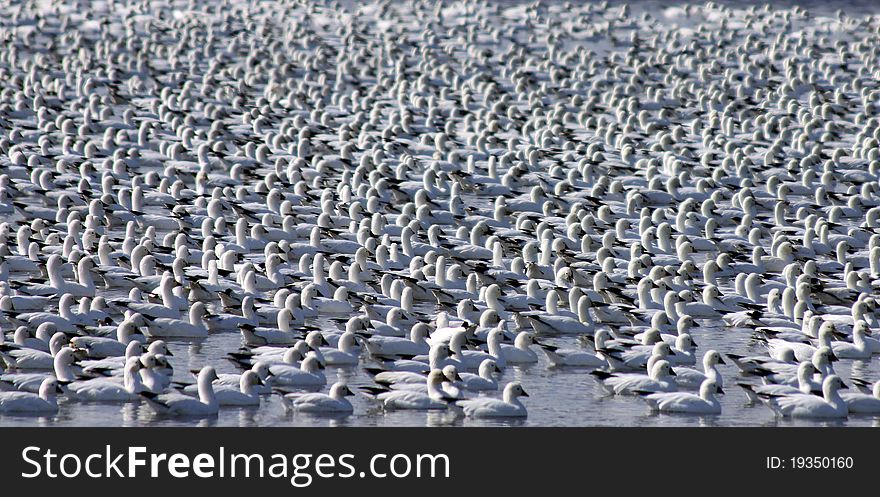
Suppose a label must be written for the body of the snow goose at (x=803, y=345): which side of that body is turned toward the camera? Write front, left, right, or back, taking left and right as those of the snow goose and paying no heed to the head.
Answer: right

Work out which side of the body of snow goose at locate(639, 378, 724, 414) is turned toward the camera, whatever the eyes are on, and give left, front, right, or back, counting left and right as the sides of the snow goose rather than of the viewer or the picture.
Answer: right

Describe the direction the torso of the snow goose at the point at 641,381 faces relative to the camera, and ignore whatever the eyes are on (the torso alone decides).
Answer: to the viewer's right

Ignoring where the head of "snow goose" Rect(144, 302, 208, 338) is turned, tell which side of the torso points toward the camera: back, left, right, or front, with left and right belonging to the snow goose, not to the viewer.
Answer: right

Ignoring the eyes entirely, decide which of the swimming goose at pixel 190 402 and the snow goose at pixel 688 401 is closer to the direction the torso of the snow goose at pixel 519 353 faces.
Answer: the snow goose

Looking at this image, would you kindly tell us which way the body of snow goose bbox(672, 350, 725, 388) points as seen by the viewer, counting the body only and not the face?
to the viewer's right

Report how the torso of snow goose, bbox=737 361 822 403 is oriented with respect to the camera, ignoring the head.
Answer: to the viewer's right

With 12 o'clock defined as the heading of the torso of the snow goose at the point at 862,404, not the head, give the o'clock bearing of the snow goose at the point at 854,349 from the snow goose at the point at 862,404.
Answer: the snow goose at the point at 854,349 is roughly at 9 o'clock from the snow goose at the point at 862,404.

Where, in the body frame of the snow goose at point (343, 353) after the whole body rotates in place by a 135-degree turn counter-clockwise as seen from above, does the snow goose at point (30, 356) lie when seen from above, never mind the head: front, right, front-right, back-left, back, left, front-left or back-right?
front-left

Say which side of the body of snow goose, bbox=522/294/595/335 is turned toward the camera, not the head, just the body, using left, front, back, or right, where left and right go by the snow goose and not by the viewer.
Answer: right

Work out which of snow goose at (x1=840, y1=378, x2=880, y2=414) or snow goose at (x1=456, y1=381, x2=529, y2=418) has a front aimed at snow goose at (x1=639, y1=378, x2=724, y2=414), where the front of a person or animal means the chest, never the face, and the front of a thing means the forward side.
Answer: snow goose at (x1=456, y1=381, x2=529, y2=418)

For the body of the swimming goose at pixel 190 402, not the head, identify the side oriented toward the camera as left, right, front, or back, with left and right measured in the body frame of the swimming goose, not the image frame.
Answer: right

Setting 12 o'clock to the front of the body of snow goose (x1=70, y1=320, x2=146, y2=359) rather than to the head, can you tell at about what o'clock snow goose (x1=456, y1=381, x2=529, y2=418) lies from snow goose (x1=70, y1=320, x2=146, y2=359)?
snow goose (x1=456, y1=381, x2=529, y2=418) is roughly at 1 o'clock from snow goose (x1=70, y1=320, x2=146, y2=359).
